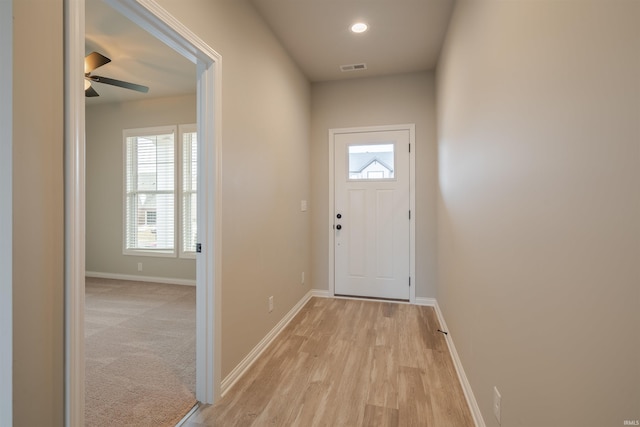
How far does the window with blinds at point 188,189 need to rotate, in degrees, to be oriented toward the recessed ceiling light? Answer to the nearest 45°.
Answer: approximately 45° to its left

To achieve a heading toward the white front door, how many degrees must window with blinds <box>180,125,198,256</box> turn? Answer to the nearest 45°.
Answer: approximately 45° to its left

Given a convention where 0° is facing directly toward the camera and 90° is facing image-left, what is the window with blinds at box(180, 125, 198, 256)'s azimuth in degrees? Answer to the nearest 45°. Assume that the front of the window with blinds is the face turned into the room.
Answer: approximately 0°

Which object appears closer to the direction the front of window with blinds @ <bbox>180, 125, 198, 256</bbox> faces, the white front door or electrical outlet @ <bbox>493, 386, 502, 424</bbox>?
the electrical outlet
